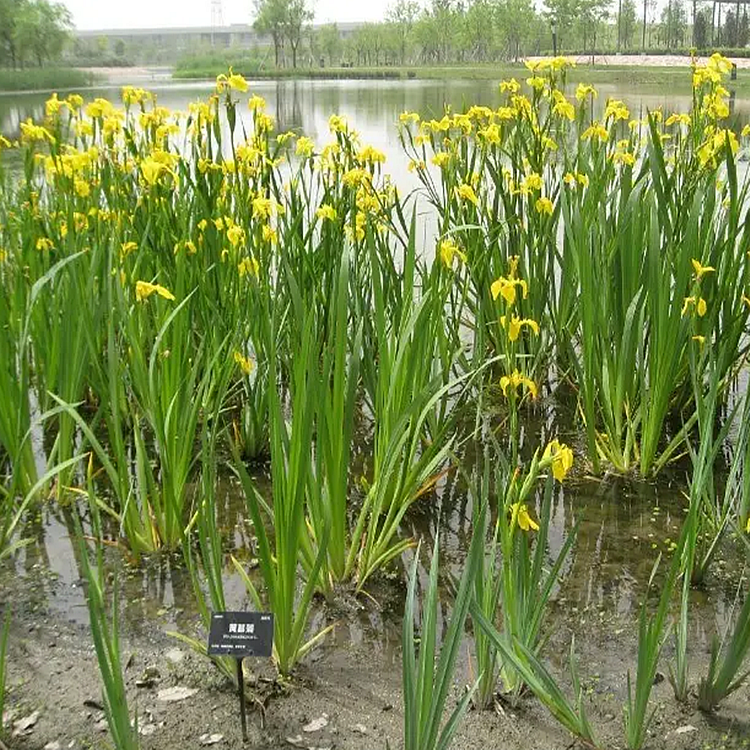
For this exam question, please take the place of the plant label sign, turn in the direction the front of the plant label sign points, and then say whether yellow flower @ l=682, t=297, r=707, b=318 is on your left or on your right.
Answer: on your left

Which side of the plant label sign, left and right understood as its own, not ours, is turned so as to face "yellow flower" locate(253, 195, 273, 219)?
back

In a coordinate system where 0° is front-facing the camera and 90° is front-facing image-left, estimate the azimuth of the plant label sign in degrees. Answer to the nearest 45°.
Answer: approximately 0°

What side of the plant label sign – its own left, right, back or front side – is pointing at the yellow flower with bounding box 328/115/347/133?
back

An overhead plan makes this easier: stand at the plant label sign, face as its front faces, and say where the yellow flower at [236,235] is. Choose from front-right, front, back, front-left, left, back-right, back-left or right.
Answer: back

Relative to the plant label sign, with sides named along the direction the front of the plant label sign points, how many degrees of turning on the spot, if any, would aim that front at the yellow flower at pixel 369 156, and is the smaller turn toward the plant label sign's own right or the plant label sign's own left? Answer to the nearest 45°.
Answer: approximately 180°

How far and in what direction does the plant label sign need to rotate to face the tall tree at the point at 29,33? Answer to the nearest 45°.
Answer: approximately 180°

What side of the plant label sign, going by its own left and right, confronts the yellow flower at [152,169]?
back

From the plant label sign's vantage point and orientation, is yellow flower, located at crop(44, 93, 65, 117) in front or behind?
behind
